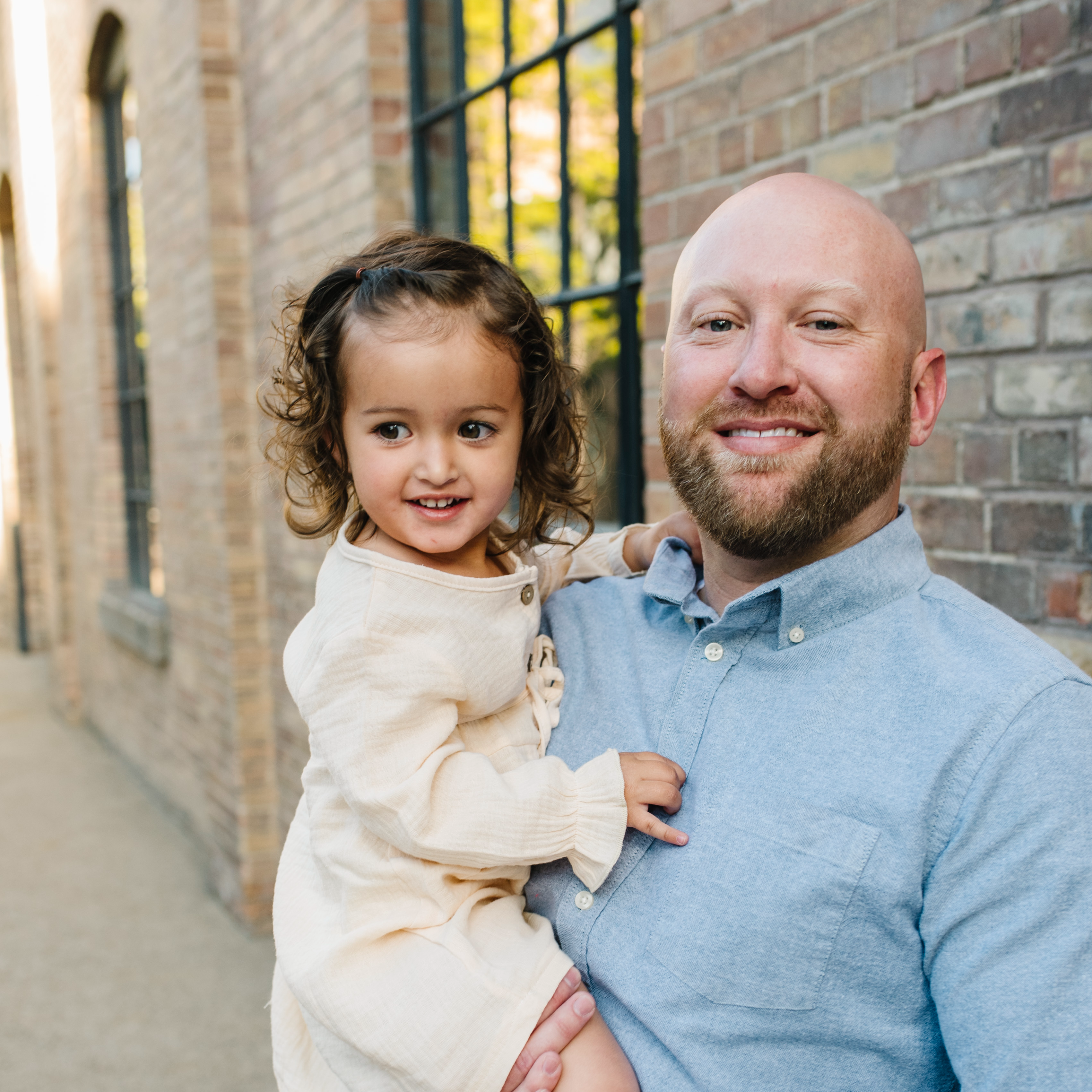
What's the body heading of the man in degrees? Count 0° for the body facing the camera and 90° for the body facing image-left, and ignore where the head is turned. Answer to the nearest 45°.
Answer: approximately 45°

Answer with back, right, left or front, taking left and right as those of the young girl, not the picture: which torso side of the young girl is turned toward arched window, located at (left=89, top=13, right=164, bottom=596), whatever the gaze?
back

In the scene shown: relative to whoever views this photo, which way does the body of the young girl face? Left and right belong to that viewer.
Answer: facing the viewer and to the right of the viewer

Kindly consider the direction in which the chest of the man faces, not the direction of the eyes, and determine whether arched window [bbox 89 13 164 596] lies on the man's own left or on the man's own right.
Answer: on the man's own right
